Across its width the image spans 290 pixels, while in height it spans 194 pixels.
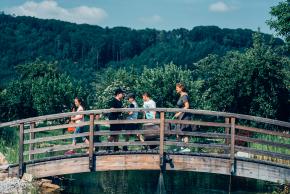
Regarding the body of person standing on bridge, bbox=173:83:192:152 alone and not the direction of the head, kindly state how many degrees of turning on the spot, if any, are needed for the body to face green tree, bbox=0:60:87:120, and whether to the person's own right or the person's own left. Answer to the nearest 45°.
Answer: approximately 45° to the person's own right

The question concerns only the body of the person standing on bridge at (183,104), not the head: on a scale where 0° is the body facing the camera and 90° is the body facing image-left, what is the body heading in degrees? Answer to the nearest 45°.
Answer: approximately 90°
